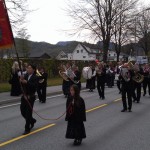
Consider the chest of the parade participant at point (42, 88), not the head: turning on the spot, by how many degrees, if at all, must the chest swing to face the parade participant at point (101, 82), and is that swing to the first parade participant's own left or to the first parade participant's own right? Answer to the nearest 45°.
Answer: approximately 135° to the first parade participant's own left

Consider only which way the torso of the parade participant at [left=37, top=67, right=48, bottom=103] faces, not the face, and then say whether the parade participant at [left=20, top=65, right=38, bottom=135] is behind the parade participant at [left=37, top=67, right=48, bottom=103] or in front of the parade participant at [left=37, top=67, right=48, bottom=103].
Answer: in front

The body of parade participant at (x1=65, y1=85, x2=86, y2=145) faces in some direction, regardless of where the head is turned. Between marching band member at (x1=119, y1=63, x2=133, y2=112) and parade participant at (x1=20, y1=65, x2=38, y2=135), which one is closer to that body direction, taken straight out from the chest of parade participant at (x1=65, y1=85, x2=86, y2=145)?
the parade participant

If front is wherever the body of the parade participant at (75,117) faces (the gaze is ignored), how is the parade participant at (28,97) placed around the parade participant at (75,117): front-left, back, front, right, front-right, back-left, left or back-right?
right

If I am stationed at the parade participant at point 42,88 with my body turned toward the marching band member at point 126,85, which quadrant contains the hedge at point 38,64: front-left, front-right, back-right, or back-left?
back-left

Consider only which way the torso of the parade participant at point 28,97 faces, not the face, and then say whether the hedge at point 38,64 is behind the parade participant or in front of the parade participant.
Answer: behind
